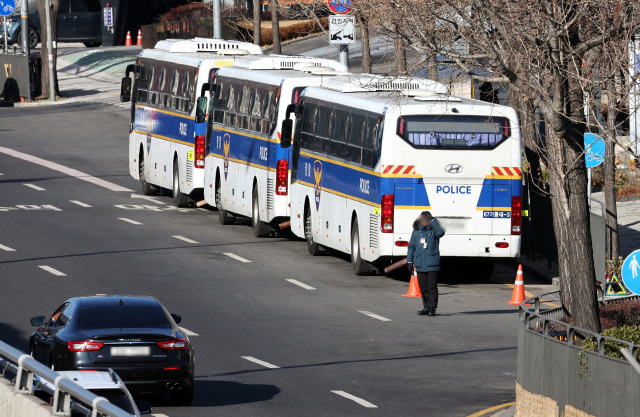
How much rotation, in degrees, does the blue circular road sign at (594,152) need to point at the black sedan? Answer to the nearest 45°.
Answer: approximately 45° to its right

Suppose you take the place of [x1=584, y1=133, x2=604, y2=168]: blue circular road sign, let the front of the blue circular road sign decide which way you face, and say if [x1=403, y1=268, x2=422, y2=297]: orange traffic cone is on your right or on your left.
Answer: on your right

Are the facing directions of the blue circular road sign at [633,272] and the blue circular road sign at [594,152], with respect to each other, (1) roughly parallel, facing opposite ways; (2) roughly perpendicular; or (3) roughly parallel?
roughly parallel

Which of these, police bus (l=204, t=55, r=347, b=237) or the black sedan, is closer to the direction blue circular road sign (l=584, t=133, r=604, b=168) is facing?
the black sedan

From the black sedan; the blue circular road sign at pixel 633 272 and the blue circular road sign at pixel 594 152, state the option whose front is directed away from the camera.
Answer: the black sedan

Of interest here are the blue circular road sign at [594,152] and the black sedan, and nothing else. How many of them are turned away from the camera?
1

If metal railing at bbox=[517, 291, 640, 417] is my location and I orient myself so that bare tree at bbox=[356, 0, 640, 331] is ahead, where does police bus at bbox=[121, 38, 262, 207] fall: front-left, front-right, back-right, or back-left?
front-left

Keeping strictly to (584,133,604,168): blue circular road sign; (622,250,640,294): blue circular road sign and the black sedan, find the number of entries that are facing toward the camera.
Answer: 2

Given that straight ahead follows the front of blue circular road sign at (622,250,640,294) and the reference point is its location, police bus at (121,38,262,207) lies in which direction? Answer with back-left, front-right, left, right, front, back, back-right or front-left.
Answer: back-right

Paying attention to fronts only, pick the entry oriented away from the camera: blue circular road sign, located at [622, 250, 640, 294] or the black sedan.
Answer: the black sedan

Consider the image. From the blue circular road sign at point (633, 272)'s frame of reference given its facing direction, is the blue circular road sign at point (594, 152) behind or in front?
behind

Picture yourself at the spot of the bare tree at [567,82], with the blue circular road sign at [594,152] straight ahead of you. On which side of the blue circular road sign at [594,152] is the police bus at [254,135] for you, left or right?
left

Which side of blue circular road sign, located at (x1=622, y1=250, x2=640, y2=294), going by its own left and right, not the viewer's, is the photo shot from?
front

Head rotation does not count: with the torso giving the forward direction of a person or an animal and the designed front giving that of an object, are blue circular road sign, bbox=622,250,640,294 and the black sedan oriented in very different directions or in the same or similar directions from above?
very different directions

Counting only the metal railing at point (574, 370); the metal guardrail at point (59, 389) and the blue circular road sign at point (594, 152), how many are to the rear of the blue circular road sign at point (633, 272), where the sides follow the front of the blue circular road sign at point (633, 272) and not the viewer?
1

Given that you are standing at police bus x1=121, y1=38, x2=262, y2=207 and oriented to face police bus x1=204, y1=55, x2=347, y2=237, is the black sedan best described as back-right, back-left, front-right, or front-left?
front-right

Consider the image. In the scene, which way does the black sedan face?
away from the camera
